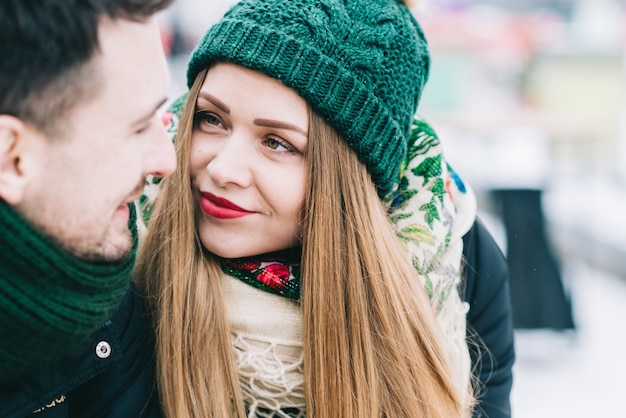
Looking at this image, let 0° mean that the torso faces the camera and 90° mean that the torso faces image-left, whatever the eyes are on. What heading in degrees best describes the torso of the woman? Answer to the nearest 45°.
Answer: approximately 45°

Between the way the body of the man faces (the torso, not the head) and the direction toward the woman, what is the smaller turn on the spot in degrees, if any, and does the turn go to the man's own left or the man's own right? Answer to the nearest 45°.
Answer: approximately 45° to the man's own left

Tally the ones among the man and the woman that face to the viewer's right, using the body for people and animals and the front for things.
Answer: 1

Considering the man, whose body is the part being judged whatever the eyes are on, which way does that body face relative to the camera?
to the viewer's right

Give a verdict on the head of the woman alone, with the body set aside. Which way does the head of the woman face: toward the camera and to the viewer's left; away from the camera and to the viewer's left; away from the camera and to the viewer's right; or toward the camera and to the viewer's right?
toward the camera and to the viewer's left

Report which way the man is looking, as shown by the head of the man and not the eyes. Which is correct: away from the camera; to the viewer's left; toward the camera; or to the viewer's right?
to the viewer's right
